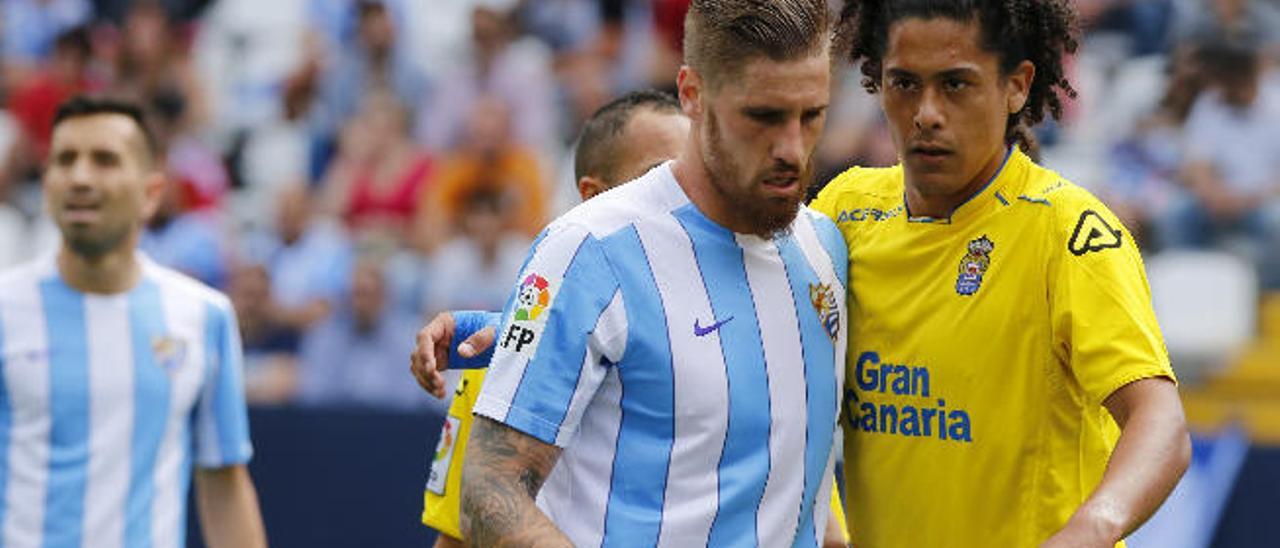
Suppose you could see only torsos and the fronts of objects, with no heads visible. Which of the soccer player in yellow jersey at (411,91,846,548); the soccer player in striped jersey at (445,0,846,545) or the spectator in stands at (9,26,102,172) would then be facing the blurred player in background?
the spectator in stands

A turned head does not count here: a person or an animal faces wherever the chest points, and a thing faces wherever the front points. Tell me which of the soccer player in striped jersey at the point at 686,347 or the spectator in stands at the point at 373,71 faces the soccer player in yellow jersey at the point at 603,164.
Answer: the spectator in stands

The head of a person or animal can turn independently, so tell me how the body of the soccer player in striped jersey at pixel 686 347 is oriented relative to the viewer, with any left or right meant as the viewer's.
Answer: facing the viewer and to the right of the viewer

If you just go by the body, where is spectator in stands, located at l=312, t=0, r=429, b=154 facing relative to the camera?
toward the camera

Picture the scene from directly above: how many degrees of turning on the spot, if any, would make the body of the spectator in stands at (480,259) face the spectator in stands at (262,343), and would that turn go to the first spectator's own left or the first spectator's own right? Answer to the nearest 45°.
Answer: approximately 90° to the first spectator's own right

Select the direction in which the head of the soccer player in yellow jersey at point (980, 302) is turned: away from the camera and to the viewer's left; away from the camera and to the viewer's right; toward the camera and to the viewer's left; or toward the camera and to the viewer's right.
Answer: toward the camera and to the viewer's left

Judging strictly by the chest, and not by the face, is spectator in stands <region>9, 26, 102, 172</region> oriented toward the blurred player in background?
yes

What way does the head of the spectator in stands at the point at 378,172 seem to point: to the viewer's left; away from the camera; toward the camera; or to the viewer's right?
toward the camera

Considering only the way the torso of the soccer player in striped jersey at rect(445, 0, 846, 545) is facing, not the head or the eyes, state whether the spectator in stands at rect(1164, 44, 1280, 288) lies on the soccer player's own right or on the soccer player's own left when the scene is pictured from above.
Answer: on the soccer player's own left

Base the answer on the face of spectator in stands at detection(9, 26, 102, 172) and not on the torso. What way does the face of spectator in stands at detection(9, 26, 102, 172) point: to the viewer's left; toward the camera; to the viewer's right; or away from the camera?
toward the camera

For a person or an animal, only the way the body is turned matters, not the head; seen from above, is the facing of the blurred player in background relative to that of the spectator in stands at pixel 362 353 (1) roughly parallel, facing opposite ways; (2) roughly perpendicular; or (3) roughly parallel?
roughly parallel

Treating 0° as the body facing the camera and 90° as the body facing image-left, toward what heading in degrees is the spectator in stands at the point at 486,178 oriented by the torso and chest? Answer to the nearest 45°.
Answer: approximately 0°
